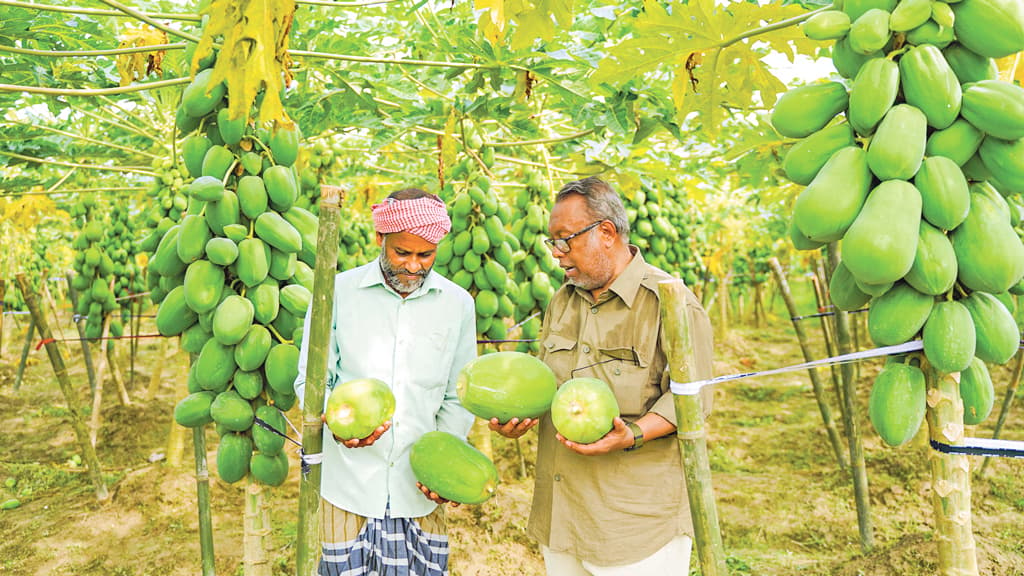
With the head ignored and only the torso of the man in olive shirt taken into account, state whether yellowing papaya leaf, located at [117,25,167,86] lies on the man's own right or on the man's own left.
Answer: on the man's own right

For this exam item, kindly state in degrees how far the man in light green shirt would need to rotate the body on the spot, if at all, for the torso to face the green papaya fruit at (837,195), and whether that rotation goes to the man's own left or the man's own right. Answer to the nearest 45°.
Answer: approximately 45° to the man's own left

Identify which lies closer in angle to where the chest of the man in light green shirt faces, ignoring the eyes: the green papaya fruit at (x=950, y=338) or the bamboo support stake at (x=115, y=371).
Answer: the green papaya fruit

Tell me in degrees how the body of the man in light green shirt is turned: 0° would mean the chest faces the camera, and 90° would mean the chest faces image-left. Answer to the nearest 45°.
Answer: approximately 0°

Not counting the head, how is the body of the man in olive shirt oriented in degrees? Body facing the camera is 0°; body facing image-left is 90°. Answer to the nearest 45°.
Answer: approximately 45°

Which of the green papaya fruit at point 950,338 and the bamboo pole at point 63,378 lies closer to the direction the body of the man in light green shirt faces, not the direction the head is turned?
the green papaya fruit

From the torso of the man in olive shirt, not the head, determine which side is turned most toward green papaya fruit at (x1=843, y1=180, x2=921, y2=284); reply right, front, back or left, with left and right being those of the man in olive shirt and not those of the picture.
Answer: left

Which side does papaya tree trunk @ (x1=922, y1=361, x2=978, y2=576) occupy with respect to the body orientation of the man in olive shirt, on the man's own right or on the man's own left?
on the man's own left

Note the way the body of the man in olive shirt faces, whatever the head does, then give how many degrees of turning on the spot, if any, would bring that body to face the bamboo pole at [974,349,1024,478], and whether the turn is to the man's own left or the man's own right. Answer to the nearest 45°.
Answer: approximately 180°

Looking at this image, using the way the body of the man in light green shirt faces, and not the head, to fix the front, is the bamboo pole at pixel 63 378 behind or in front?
behind
